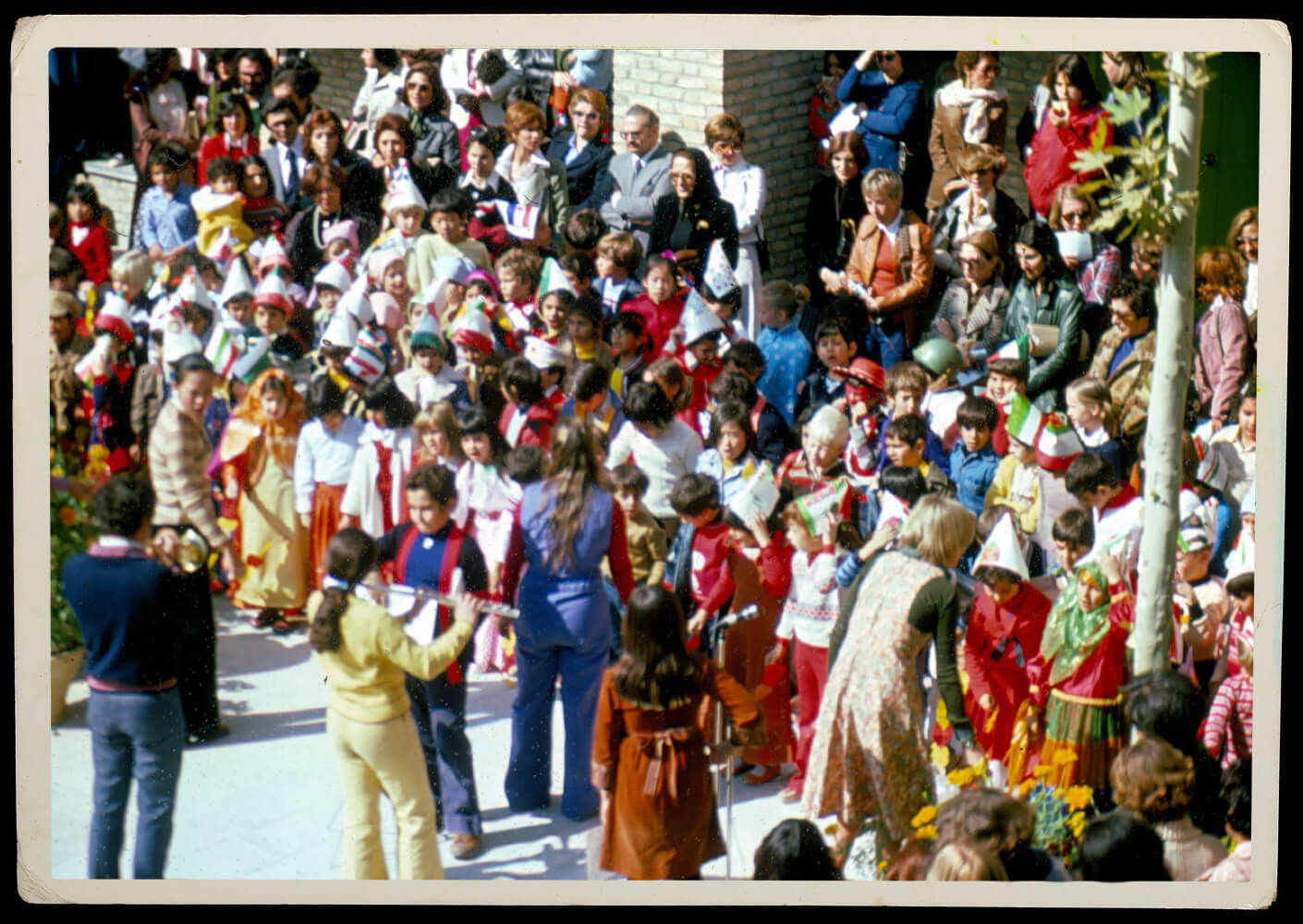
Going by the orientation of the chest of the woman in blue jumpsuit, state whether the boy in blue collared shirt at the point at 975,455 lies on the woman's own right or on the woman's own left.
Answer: on the woman's own right

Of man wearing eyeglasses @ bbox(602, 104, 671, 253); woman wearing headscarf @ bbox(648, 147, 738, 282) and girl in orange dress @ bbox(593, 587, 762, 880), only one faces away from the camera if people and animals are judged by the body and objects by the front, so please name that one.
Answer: the girl in orange dress

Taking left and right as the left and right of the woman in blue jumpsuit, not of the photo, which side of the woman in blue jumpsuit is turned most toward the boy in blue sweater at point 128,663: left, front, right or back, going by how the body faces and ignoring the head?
left

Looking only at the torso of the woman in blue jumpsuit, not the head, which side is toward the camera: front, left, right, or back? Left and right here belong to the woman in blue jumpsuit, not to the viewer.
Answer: back

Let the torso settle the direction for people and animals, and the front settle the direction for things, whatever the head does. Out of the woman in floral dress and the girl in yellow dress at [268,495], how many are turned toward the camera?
1

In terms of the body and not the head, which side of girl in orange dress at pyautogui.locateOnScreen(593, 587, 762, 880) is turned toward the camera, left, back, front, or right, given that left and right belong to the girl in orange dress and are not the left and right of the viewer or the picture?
back

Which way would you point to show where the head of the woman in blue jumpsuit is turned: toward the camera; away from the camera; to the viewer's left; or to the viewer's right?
away from the camera

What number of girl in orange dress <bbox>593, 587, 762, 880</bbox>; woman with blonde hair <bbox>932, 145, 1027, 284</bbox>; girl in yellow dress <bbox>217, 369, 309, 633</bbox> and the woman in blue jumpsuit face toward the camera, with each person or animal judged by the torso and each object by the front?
2

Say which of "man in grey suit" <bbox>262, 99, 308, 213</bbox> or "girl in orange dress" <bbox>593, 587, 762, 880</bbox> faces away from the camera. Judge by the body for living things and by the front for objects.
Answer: the girl in orange dress
